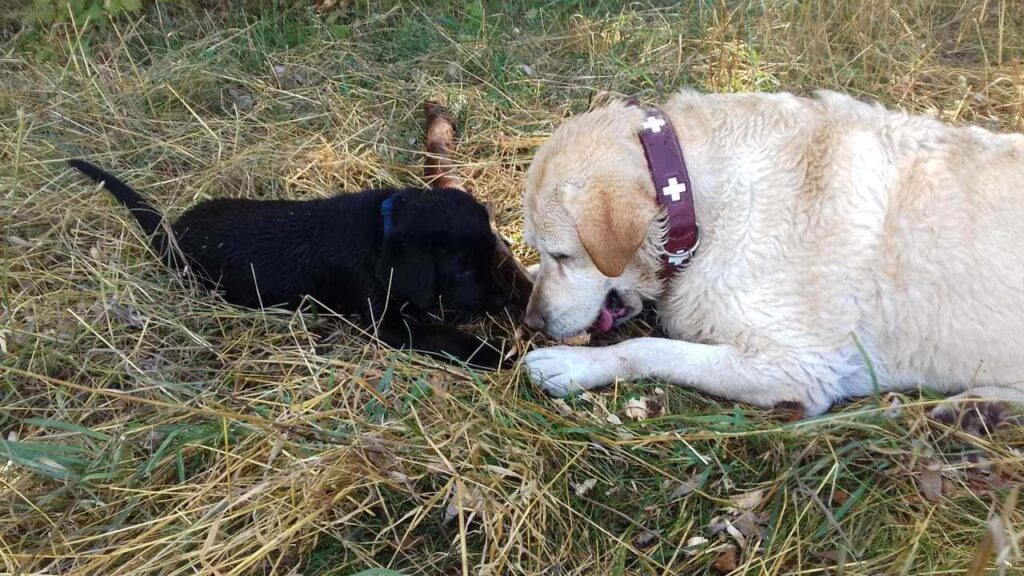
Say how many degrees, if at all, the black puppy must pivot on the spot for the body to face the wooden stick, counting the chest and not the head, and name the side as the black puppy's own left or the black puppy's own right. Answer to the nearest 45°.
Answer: approximately 45° to the black puppy's own left

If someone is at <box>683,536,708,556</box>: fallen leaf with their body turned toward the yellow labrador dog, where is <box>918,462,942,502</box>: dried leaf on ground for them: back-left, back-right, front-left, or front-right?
front-right

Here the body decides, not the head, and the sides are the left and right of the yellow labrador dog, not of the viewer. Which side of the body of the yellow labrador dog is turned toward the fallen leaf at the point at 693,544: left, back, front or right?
left

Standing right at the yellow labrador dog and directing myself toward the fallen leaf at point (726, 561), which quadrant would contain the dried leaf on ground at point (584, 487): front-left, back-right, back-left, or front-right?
front-right

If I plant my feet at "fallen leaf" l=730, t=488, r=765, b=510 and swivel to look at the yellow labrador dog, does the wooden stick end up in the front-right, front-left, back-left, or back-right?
front-left

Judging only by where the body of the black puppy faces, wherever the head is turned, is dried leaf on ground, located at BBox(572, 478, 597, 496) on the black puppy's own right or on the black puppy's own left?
on the black puppy's own right

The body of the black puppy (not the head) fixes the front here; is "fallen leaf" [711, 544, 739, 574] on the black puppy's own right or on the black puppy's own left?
on the black puppy's own right

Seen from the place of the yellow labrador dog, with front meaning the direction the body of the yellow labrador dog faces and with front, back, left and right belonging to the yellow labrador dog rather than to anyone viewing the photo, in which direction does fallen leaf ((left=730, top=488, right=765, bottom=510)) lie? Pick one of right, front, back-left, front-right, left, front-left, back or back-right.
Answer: left

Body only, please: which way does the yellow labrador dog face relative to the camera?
to the viewer's left

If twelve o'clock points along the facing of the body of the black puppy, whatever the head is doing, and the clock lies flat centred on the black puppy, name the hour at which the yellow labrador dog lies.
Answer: The yellow labrador dog is roughly at 1 o'clock from the black puppy.

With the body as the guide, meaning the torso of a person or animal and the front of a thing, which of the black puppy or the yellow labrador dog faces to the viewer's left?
the yellow labrador dog

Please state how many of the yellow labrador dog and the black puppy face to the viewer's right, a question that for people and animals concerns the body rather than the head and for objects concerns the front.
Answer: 1

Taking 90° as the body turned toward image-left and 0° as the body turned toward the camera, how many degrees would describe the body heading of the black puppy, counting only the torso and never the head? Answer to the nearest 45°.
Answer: approximately 270°

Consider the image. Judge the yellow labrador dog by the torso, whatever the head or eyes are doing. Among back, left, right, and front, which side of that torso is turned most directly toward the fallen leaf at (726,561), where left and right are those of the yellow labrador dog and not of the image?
left

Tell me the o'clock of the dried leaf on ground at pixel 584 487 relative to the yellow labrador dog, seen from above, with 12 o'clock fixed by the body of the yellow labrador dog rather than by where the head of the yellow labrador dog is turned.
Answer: The dried leaf on ground is roughly at 10 o'clock from the yellow labrador dog.
